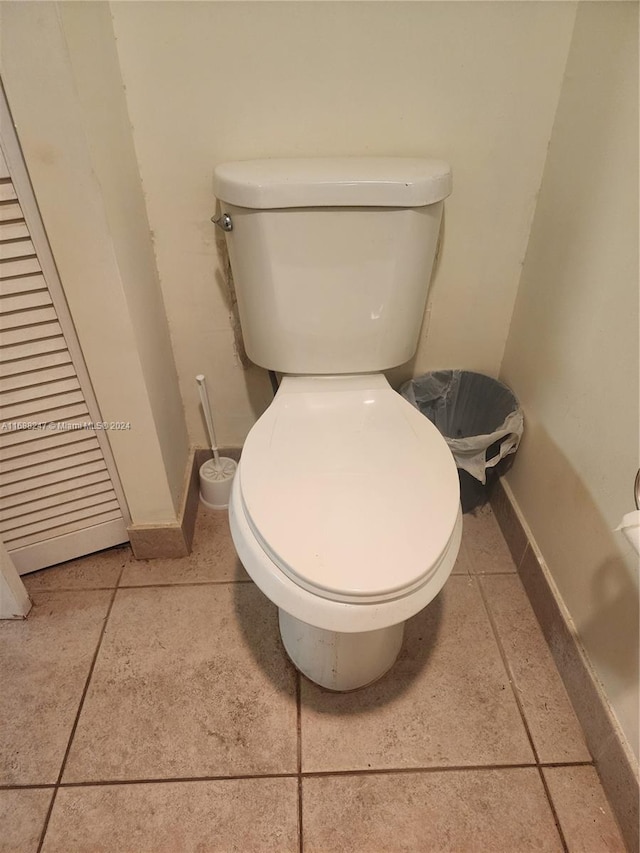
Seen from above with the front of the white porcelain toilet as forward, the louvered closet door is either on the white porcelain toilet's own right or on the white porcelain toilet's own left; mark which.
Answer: on the white porcelain toilet's own right

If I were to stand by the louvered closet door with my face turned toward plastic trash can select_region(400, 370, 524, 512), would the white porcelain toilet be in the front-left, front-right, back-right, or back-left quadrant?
front-right

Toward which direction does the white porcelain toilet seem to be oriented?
toward the camera

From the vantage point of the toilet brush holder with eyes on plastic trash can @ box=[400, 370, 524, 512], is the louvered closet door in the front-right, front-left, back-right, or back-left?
back-right
